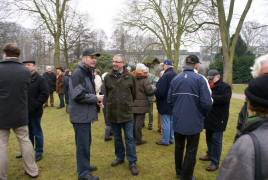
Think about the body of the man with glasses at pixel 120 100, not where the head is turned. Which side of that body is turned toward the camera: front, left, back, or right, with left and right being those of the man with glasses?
front

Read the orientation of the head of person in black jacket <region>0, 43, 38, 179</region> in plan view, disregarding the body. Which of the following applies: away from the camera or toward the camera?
away from the camera

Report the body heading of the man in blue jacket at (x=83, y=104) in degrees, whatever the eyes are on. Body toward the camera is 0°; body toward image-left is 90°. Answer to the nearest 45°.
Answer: approximately 270°

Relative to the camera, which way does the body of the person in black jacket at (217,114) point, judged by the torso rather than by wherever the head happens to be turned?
to the viewer's left

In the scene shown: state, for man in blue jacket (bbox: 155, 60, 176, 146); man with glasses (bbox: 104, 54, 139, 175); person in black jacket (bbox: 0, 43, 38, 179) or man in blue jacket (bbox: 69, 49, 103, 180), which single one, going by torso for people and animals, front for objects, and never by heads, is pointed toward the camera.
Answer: the man with glasses

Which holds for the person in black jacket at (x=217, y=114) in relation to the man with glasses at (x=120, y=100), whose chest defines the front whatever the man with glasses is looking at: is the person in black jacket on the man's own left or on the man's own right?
on the man's own left

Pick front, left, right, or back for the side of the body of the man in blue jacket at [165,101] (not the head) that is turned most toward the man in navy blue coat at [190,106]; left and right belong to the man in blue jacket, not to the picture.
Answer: left
